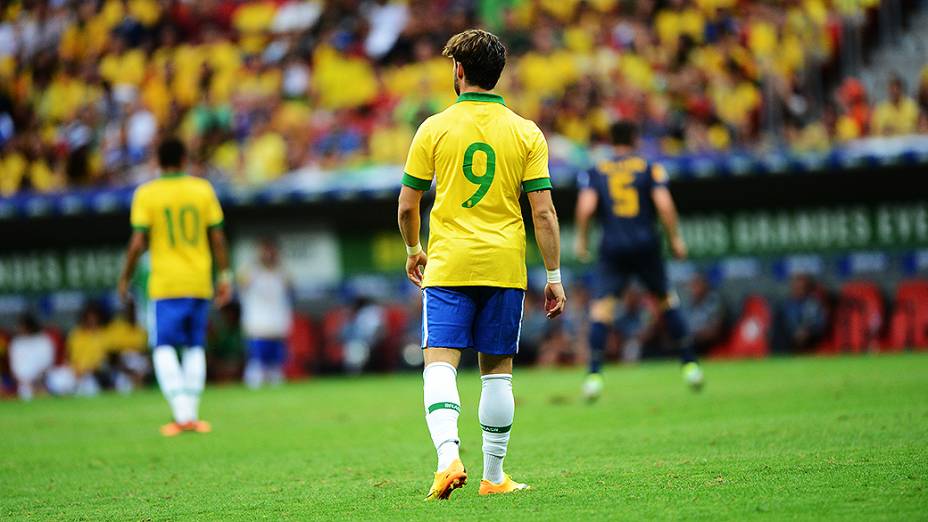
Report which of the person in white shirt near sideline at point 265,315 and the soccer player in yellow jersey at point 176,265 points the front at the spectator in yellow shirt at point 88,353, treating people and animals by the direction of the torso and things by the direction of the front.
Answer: the soccer player in yellow jersey

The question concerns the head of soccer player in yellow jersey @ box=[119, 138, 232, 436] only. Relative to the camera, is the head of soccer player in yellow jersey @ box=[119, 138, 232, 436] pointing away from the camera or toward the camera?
away from the camera

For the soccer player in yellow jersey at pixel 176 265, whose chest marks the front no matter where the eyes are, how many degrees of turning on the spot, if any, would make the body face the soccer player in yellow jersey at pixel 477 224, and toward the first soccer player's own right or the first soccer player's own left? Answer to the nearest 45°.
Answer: approximately 180°

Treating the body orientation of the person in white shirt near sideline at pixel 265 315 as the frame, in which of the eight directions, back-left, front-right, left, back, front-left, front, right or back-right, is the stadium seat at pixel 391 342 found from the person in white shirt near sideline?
left

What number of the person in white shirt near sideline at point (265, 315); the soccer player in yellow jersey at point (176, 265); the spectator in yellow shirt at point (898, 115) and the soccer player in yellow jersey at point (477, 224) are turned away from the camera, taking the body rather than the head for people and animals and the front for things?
2

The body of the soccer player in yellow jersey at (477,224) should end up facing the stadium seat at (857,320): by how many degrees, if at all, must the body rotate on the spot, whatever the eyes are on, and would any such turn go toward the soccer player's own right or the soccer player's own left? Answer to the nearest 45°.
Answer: approximately 45° to the soccer player's own right

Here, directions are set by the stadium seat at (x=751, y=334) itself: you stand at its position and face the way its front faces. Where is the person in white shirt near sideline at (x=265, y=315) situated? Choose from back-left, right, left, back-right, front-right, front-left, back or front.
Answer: front-right

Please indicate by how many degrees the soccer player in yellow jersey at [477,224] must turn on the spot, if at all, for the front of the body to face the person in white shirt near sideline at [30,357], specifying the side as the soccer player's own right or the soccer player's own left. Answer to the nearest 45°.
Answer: approximately 45° to the soccer player's own left

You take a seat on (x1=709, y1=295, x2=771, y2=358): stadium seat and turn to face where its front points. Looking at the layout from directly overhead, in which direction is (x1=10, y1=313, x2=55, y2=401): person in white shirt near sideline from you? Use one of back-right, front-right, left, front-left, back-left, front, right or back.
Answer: front-right

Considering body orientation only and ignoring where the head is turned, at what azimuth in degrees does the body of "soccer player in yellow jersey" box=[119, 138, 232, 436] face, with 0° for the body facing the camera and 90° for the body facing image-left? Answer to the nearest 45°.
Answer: approximately 180°

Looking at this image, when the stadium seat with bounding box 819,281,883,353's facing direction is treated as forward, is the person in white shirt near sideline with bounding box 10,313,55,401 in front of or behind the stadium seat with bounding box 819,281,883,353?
in front

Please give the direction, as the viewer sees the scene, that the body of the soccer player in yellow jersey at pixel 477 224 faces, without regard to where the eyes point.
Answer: away from the camera

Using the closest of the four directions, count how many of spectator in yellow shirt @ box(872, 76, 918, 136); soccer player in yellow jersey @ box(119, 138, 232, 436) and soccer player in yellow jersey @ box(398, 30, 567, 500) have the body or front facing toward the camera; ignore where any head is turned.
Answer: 1

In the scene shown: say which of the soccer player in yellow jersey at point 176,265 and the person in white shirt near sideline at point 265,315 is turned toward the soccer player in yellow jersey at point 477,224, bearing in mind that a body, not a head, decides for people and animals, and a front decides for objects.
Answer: the person in white shirt near sideline
